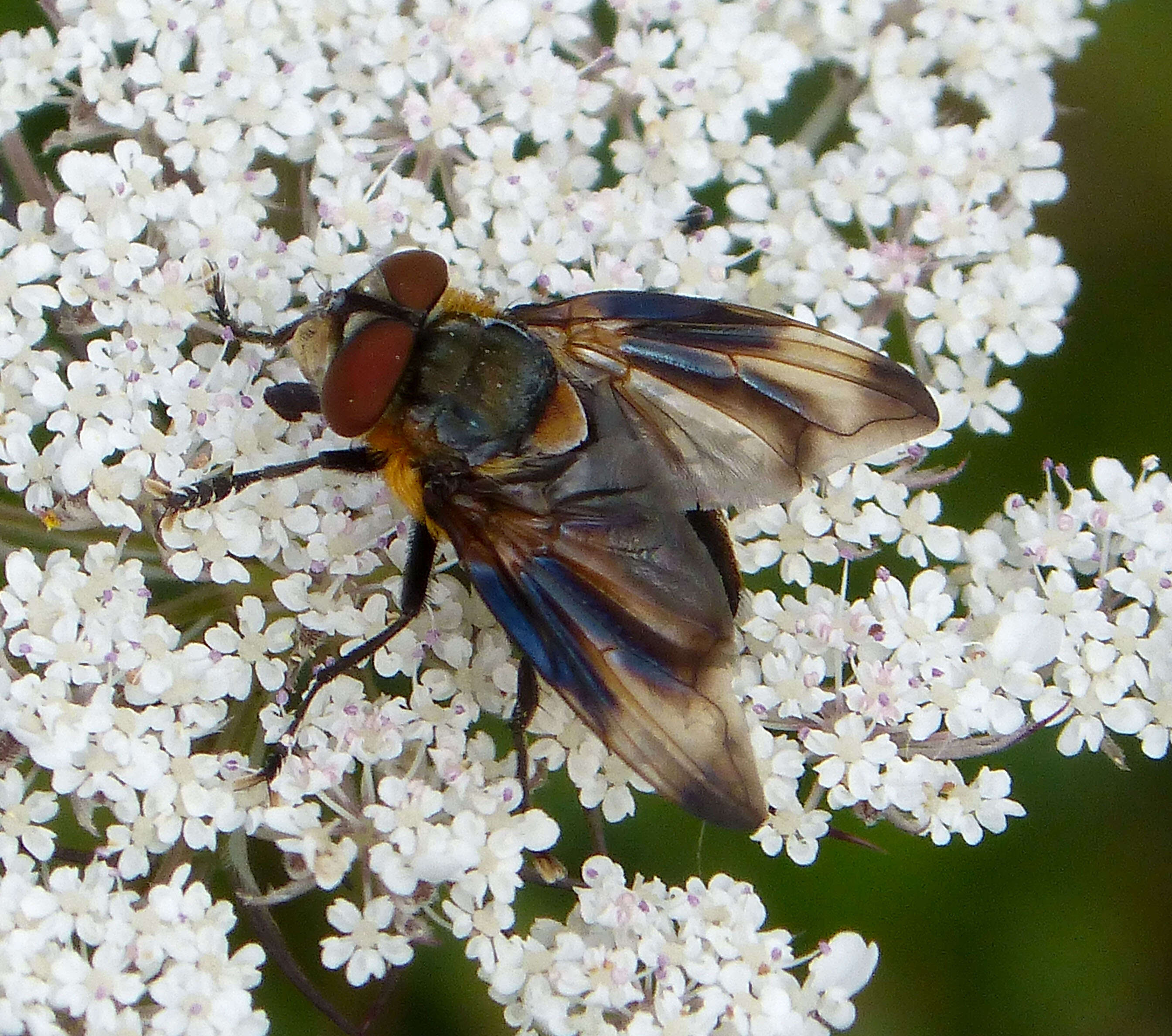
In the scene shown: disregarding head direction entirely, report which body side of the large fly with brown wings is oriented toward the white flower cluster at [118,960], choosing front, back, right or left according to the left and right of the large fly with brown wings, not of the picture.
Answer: left

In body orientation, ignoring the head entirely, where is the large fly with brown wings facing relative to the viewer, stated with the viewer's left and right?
facing away from the viewer and to the left of the viewer
